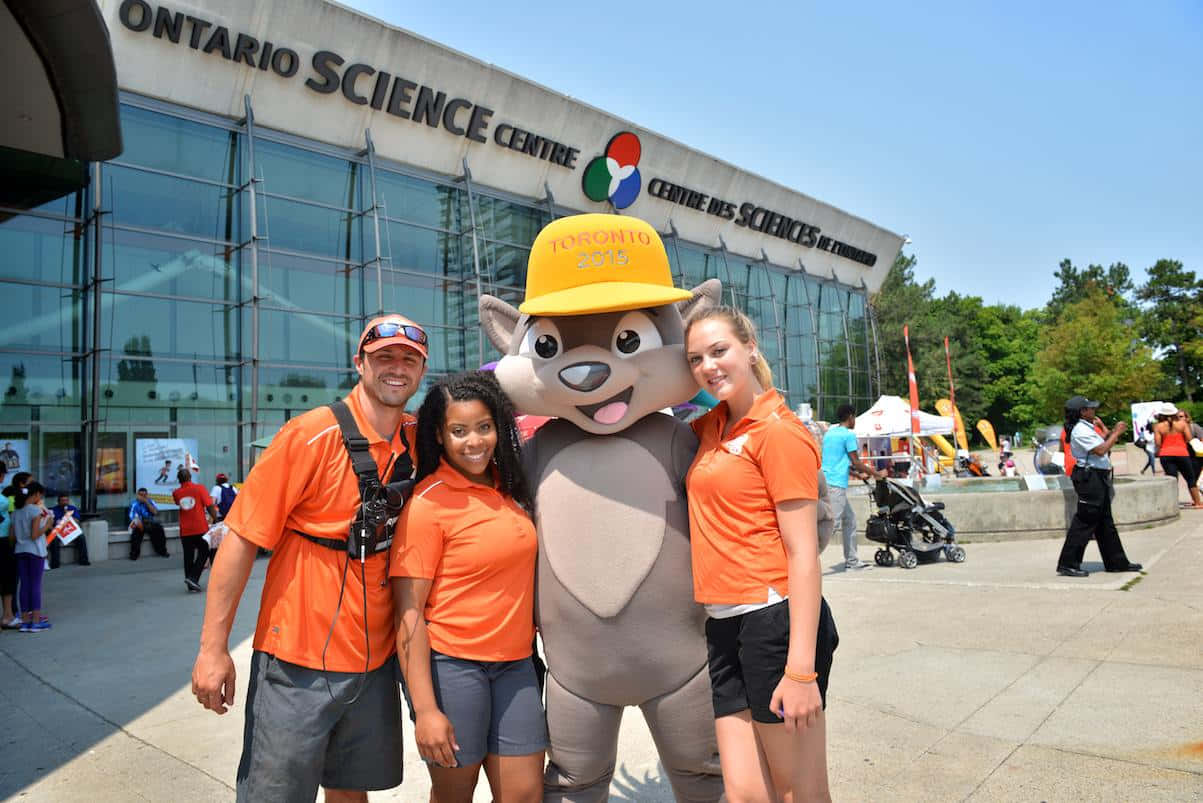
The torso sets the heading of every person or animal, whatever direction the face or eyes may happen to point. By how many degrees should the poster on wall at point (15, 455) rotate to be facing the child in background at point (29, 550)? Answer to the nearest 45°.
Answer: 0° — it already faces them

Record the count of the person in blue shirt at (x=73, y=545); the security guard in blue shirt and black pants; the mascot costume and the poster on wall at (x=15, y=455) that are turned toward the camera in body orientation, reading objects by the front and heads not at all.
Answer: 3

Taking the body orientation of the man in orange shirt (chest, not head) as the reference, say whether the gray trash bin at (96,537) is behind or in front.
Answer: behind

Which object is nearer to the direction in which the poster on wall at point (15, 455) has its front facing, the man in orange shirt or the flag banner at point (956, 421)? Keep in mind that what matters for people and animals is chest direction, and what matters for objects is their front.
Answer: the man in orange shirt

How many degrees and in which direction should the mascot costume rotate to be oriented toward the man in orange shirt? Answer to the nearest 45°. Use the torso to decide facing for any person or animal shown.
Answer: approximately 90° to its right

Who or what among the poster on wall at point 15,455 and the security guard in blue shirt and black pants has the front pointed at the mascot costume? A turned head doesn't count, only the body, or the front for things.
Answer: the poster on wall
